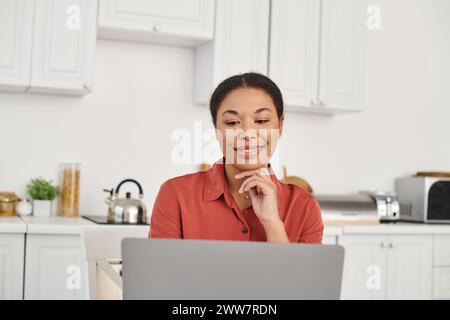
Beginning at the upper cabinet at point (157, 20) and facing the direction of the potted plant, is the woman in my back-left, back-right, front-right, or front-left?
back-left

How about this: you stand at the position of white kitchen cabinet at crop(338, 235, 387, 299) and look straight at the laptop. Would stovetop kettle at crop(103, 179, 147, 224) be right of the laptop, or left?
right

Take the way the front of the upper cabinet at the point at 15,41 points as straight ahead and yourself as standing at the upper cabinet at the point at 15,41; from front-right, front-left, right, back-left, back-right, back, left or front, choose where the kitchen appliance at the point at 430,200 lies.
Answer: left

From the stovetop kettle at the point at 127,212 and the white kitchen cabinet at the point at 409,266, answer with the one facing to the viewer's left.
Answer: the stovetop kettle

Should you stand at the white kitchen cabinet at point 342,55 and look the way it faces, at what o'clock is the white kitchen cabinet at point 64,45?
the white kitchen cabinet at point 64,45 is roughly at 2 o'clock from the white kitchen cabinet at point 342,55.

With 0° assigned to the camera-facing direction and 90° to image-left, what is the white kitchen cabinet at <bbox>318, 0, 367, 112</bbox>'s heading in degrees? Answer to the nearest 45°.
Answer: approximately 0°

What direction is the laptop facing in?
away from the camera

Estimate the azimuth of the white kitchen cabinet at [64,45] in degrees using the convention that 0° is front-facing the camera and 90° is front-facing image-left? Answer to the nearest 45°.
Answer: approximately 0°

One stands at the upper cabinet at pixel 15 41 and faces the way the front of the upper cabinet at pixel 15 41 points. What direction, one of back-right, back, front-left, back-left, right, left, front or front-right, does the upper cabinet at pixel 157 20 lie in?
left

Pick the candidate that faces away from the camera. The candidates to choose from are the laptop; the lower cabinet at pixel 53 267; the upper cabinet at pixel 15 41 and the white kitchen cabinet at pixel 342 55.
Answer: the laptop

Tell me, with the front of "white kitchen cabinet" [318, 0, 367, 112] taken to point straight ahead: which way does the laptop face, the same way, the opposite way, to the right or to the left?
the opposite way

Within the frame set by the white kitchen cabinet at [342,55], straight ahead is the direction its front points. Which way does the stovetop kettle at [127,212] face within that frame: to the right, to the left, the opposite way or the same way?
to the right

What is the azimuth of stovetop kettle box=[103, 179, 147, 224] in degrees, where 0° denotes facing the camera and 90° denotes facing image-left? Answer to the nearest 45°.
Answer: approximately 90°
